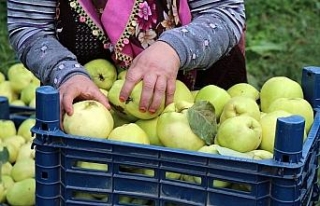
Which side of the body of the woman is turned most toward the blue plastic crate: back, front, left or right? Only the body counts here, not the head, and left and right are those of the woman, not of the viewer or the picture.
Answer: front

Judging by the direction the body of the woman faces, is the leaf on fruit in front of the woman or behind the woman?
in front

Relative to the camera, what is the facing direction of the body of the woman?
toward the camera
